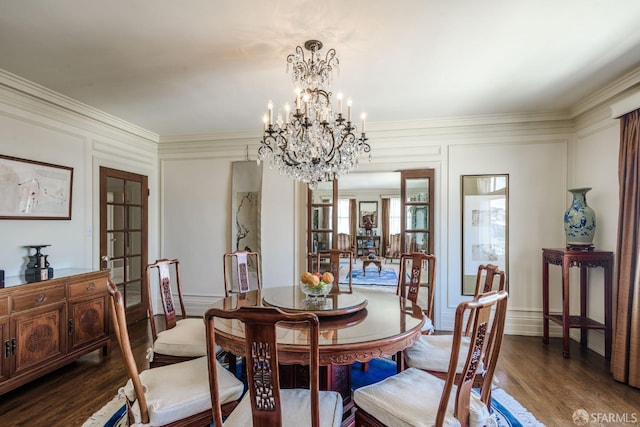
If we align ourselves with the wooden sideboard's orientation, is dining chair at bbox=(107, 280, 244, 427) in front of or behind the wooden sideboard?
in front

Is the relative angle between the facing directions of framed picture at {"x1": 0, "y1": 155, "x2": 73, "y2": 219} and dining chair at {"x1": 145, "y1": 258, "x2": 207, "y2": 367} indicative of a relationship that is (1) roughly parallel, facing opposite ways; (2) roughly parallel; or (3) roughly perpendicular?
roughly parallel

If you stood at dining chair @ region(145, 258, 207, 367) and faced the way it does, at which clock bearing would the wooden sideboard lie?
The wooden sideboard is roughly at 6 o'clock from the dining chair.

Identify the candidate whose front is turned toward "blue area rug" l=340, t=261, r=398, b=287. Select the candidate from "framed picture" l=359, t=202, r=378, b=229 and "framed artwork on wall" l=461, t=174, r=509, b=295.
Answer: the framed picture

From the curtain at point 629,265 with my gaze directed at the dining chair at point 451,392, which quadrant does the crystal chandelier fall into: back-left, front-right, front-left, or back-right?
front-right

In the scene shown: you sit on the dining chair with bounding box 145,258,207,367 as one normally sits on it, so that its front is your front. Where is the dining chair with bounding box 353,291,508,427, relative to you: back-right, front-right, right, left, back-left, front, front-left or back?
front

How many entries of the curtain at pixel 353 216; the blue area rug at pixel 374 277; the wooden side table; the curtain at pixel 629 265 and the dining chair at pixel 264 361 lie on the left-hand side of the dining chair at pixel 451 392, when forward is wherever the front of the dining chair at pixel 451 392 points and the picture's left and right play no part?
1

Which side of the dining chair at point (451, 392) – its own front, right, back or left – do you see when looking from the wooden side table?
right

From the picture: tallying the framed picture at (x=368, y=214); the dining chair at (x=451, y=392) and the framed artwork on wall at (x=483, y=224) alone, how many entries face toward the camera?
2

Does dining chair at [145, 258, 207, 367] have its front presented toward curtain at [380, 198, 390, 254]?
no

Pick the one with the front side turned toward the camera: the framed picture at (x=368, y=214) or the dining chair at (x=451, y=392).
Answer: the framed picture

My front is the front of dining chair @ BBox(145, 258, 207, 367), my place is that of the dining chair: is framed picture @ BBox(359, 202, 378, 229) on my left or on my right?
on my left

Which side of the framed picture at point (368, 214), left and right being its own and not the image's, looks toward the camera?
front

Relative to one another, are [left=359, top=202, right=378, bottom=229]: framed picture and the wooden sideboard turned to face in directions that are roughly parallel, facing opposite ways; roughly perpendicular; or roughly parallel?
roughly perpendicular

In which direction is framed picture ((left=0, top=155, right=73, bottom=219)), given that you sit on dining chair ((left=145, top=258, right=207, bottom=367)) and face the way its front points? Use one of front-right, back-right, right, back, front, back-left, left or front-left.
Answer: back

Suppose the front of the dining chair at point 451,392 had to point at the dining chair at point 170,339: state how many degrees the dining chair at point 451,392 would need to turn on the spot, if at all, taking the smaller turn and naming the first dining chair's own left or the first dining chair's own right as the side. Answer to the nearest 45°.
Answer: approximately 45° to the first dining chair's own left

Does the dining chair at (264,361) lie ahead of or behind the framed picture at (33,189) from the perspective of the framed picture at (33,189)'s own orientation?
ahead

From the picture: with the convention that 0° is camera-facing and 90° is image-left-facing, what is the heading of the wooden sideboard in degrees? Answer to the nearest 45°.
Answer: approximately 315°

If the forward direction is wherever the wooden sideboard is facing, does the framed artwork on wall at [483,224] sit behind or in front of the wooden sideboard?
in front
